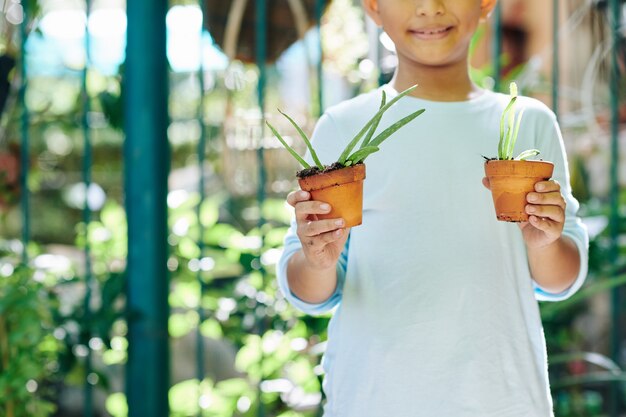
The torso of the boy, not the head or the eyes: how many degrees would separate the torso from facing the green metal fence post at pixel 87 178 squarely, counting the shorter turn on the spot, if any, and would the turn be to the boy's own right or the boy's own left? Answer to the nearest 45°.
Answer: approximately 135° to the boy's own right

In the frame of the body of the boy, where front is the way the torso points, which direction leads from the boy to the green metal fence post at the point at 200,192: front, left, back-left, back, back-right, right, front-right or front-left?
back-right

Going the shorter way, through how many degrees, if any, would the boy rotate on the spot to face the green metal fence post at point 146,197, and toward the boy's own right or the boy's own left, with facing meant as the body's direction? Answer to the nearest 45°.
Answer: approximately 135° to the boy's own right

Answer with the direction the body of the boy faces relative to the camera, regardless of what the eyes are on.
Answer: toward the camera

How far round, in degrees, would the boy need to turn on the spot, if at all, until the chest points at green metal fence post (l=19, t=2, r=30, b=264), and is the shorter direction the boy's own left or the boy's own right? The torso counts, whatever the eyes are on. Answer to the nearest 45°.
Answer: approximately 135° to the boy's own right

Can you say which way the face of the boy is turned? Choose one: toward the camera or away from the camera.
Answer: toward the camera
